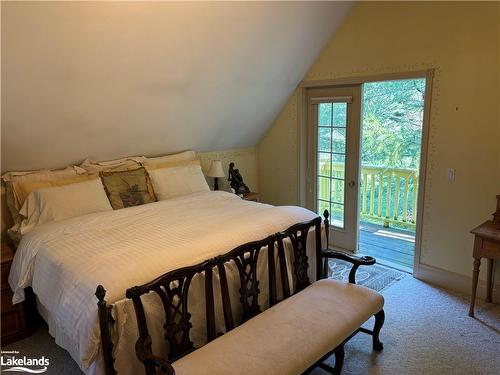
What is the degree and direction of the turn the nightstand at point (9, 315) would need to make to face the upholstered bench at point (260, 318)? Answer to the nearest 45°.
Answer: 0° — it already faces it

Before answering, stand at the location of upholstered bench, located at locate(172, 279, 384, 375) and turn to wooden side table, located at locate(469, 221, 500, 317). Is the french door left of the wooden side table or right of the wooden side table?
left

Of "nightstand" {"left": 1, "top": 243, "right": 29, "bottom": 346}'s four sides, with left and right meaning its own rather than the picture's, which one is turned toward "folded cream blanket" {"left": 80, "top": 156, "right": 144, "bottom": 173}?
left

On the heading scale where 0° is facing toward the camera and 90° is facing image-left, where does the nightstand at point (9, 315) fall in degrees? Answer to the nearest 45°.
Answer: approximately 315°

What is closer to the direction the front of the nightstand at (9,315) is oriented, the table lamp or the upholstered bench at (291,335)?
the upholstered bench

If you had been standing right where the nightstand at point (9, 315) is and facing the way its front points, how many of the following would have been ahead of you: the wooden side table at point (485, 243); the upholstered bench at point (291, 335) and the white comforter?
3

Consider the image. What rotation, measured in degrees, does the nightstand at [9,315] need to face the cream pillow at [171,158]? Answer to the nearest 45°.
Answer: approximately 45° to its left

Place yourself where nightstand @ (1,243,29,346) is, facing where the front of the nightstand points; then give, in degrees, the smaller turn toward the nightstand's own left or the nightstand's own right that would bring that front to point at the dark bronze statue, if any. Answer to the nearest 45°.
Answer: approximately 45° to the nightstand's own left

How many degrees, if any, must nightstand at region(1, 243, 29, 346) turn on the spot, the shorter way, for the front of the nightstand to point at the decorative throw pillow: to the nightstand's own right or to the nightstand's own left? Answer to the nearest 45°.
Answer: approximately 45° to the nightstand's own left

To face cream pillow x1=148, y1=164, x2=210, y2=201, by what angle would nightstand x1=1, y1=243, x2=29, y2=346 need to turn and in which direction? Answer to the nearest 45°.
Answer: approximately 45° to its left

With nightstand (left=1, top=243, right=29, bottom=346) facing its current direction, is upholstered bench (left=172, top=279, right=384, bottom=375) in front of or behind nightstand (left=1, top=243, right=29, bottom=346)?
in front

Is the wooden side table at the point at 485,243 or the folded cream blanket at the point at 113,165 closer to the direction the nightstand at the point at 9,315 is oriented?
the wooden side table

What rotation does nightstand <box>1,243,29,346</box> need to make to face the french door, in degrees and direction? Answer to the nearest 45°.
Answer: approximately 45° to its left

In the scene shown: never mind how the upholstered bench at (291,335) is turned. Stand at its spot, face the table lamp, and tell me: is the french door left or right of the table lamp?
right
